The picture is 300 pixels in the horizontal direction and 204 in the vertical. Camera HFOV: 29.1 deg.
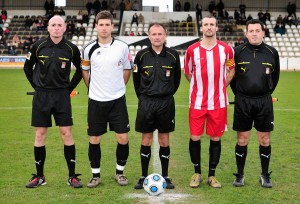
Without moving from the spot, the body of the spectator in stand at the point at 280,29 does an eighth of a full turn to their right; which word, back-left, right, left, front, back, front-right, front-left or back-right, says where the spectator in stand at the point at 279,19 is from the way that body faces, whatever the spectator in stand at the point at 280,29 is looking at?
back-right

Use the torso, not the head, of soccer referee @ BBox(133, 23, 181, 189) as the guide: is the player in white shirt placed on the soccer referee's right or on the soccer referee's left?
on the soccer referee's right

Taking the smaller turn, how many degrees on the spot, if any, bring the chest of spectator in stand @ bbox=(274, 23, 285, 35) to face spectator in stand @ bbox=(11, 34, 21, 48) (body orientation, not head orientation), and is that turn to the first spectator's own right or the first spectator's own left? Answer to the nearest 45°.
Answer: approximately 90° to the first spectator's own right

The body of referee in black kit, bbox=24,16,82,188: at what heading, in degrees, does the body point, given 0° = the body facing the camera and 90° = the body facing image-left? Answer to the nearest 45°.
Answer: approximately 0°

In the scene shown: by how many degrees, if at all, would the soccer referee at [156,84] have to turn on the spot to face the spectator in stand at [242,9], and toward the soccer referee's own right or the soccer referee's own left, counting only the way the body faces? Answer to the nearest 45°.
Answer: approximately 180°

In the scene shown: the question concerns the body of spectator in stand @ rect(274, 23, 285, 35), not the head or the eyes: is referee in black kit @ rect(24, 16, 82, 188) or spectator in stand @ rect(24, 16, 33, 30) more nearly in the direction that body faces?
the referee in black kit

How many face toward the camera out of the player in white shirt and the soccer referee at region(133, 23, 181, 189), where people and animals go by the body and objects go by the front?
2

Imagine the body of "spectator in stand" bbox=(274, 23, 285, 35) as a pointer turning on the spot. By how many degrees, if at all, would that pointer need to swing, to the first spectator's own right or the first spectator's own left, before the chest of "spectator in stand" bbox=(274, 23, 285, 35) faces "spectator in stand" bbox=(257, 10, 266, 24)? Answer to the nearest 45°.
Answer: approximately 135° to the first spectator's own right

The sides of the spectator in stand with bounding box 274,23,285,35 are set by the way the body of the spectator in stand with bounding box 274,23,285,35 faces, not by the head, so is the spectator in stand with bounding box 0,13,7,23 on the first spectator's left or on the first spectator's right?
on the first spectator's right
